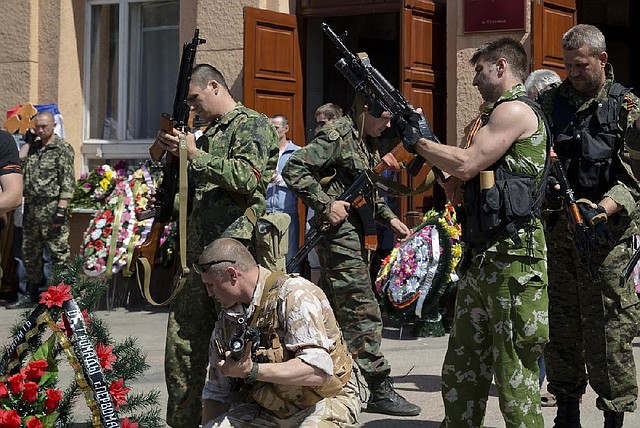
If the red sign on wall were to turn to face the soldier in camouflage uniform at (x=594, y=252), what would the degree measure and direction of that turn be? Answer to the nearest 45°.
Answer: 0° — it already faces them

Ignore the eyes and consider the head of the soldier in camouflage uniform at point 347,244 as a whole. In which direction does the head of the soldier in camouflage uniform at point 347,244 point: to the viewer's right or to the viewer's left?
to the viewer's right

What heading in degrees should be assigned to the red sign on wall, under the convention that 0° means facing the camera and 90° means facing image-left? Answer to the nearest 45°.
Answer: approximately 0°

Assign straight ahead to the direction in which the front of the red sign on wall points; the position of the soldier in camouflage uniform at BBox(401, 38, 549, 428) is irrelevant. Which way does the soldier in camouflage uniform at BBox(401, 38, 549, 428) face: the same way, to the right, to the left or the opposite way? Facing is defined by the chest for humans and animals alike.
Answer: to the right

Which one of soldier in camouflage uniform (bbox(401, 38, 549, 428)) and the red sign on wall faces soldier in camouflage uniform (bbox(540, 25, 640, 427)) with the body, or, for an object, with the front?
the red sign on wall

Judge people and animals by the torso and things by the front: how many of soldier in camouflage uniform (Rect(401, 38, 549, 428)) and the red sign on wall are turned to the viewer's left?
1

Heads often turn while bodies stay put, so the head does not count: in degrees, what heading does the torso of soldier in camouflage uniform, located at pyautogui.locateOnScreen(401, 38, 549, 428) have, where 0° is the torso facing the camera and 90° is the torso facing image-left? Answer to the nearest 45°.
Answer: approximately 90°

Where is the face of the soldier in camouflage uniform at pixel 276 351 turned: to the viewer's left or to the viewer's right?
to the viewer's left

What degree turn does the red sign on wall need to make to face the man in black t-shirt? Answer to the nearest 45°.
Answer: approximately 45° to its right

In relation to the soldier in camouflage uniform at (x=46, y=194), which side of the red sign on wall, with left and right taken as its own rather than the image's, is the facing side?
right
